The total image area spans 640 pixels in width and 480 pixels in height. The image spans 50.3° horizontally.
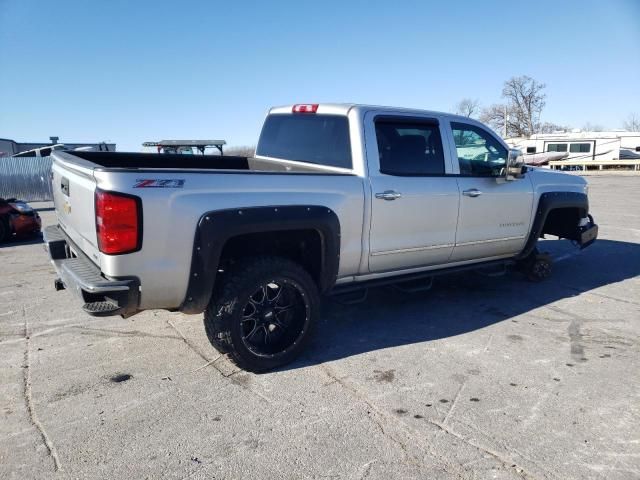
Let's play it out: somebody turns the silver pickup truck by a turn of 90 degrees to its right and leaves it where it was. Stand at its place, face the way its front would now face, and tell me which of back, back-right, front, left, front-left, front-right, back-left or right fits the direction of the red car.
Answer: back

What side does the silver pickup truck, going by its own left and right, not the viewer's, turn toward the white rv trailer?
front

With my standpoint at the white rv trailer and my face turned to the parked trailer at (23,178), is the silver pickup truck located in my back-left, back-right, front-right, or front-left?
front-left

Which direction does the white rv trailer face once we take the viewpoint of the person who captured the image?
facing to the left of the viewer

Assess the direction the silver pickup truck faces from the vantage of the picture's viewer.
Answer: facing away from the viewer and to the right of the viewer

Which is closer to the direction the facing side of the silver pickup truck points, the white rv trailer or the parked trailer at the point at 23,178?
the white rv trailer

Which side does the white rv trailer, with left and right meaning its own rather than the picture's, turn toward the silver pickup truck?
left

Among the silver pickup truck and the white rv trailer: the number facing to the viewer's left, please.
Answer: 1

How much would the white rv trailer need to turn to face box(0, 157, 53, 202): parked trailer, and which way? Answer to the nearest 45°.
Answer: approximately 45° to its left
